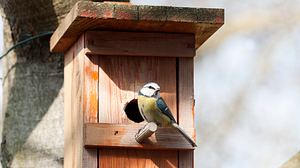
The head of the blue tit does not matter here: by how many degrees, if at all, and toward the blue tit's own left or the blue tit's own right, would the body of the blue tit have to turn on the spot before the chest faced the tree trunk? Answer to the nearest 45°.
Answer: approximately 90° to the blue tit's own right

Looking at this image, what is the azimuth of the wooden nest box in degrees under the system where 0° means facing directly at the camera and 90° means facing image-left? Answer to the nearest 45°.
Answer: approximately 0°

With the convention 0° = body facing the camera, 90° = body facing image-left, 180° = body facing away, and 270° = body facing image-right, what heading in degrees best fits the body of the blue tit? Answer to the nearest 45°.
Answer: approximately 45°
